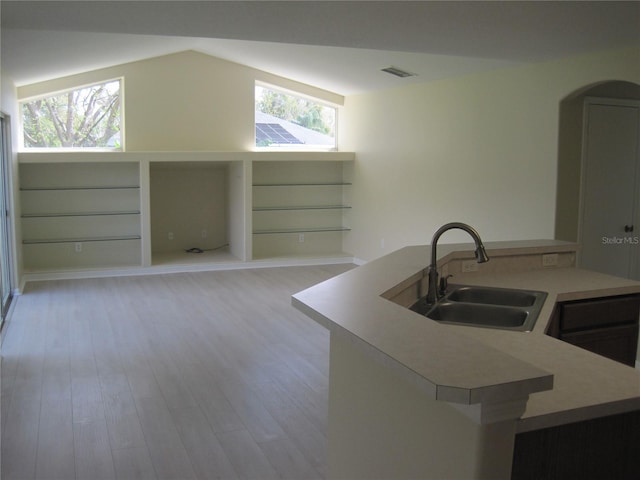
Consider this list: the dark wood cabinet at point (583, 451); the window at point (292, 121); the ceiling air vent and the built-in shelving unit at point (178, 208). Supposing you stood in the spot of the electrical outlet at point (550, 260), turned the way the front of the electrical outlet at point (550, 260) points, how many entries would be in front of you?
1

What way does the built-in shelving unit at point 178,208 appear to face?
toward the camera

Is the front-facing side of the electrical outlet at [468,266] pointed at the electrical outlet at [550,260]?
no

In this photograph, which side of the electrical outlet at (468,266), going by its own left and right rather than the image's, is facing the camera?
front

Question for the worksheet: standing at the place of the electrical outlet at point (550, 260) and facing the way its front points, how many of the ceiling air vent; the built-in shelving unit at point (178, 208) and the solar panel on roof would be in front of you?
0

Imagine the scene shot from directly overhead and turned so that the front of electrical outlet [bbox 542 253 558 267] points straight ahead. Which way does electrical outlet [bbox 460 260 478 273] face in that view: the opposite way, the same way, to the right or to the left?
the same way

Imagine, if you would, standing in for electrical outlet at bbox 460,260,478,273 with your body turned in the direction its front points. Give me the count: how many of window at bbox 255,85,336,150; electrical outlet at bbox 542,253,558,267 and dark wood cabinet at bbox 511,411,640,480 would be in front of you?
1

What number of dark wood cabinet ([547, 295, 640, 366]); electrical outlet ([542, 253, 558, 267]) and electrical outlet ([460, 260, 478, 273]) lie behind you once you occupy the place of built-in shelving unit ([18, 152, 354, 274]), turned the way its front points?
0

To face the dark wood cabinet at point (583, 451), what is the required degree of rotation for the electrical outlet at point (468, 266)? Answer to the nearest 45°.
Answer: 0° — it already faces it

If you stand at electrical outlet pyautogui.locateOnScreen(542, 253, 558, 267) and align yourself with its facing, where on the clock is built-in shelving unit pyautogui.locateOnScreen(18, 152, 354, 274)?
The built-in shelving unit is roughly at 4 o'clock from the electrical outlet.

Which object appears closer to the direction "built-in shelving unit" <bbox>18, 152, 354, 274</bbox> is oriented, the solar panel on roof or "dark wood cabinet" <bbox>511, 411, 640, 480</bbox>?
the dark wood cabinet

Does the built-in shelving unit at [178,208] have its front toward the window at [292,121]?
no

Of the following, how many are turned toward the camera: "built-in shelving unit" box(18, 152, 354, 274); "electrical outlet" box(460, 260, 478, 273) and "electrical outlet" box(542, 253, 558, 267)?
3

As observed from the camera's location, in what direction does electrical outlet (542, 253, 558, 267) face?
facing the viewer

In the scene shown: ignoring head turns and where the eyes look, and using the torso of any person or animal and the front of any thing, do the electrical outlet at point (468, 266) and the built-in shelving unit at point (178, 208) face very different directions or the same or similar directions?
same or similar directions

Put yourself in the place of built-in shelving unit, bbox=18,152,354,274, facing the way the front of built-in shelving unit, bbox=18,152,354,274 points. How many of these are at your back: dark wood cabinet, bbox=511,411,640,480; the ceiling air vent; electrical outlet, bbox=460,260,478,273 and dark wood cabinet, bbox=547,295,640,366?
0

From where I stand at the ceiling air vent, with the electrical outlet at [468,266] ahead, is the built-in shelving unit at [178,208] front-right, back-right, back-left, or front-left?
back-right

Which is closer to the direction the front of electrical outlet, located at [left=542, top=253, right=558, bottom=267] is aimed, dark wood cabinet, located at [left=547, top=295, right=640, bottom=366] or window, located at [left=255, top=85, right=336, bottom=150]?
the dark wood cabinet

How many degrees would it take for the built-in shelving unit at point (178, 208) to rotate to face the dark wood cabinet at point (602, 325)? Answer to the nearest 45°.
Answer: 0° — it already faces it

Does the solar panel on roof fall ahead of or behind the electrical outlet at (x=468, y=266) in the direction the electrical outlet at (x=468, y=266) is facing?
behind

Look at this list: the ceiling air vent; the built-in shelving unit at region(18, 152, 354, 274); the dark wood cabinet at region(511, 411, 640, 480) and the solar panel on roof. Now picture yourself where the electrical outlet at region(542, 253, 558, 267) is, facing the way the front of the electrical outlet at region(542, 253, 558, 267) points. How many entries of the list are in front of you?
1

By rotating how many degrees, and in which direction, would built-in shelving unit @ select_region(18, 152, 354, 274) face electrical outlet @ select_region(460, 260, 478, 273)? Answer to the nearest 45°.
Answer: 0° — it already faces it
